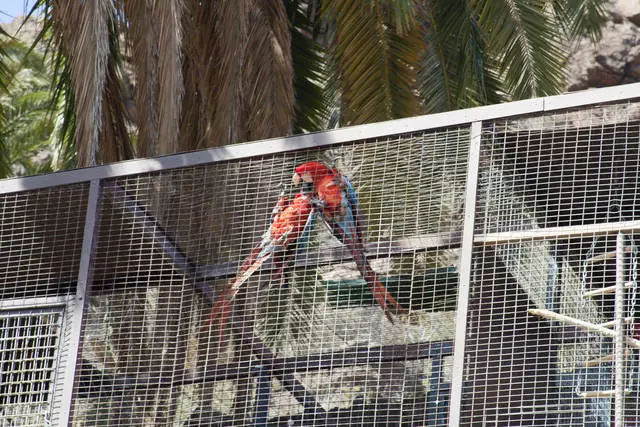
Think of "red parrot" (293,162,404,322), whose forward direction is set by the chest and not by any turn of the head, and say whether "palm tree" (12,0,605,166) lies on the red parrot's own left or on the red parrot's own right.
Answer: on the red parrot's own right

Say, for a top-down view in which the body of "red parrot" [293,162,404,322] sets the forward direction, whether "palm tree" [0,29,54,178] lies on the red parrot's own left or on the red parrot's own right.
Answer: on the red parrot's own right
